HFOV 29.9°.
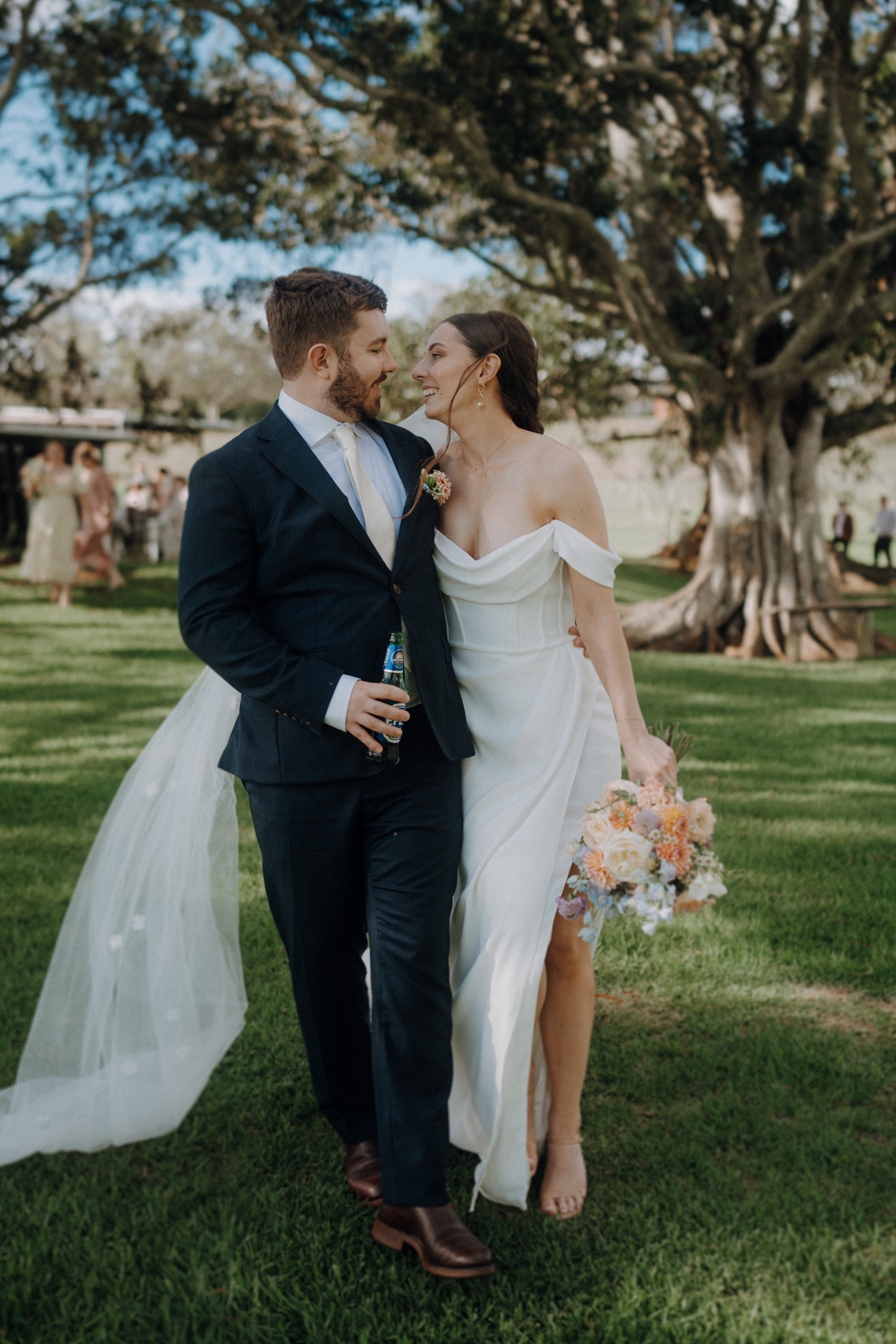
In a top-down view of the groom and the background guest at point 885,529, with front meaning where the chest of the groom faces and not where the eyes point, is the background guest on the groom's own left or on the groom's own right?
on the groom's own left

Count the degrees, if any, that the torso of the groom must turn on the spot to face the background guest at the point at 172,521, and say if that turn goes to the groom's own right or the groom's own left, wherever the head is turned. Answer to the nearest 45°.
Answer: approximately 135° to the groom's own left

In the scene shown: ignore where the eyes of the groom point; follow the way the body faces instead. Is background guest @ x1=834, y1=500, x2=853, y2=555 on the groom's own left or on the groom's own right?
on the groom's own left

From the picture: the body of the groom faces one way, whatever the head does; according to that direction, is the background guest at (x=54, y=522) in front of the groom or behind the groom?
behind

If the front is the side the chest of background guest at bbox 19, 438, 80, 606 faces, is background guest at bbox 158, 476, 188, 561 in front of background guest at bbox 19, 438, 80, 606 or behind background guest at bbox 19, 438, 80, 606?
behind

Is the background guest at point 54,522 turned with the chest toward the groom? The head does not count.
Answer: yes

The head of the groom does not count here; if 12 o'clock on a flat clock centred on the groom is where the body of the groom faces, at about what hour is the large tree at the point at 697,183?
The large tree is roughly at 8 o'clock from the groom.

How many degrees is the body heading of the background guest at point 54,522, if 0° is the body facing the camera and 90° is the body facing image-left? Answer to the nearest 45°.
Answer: approximately 0°

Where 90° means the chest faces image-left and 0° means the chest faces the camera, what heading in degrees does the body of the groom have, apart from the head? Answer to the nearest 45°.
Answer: approximately 315°

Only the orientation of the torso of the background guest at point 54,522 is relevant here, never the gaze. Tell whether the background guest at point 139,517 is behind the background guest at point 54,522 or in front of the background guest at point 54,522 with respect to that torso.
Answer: behind
